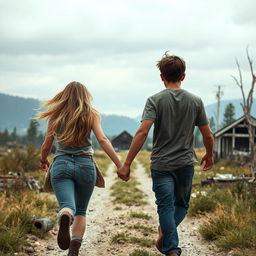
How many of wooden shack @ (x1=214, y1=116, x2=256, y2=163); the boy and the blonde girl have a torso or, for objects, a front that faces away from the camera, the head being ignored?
2

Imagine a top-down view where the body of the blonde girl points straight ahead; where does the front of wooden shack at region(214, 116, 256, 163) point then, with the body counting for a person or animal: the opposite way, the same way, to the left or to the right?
the opposite way

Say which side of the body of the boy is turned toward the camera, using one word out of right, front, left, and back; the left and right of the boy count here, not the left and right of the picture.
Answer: back

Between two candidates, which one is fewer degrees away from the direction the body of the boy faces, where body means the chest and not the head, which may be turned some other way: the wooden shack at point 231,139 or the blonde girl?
the wooden shack

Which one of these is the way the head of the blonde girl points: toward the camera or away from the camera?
away from the camera

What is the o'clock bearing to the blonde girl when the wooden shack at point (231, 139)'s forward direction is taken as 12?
The blonde girl is roughly at 12 o'clock from the wooden shack.

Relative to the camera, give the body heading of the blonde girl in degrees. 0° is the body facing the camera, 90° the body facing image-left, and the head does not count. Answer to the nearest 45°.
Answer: approximately 180°

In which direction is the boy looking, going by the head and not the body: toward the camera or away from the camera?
away from the camera

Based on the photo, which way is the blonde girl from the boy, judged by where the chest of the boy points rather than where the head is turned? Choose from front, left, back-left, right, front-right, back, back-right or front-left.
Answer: left

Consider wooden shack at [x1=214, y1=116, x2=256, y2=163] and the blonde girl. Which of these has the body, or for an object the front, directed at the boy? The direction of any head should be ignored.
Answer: the wooden shack

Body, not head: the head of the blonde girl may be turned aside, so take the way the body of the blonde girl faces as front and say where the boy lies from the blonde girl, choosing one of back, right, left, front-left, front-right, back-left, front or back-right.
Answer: right

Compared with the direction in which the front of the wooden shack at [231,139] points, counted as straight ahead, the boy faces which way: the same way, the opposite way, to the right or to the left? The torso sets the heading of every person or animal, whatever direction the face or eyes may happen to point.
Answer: the opposite way
